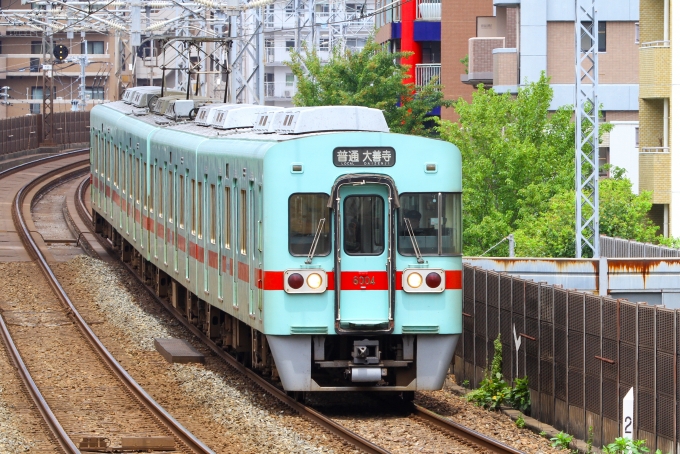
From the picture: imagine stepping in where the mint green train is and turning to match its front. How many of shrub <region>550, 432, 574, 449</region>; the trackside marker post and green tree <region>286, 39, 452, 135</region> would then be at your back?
1

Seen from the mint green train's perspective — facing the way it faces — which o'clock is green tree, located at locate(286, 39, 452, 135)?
The green tree is roughly at 6 o'clock from the mint green train.

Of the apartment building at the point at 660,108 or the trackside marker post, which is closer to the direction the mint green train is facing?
the trackside marker post

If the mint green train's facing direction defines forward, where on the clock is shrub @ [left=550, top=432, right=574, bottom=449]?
The shrub is roughly at 12 o'clock from the mint green train.

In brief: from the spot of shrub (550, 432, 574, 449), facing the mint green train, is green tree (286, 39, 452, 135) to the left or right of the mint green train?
right

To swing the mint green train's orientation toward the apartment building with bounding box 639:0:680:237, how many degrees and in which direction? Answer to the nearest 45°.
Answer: approximately 135° to its left

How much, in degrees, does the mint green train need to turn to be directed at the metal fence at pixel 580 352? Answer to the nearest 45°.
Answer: approximately 90° to its left

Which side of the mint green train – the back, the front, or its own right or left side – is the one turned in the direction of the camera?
front

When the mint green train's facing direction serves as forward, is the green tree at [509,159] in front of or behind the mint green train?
behind
